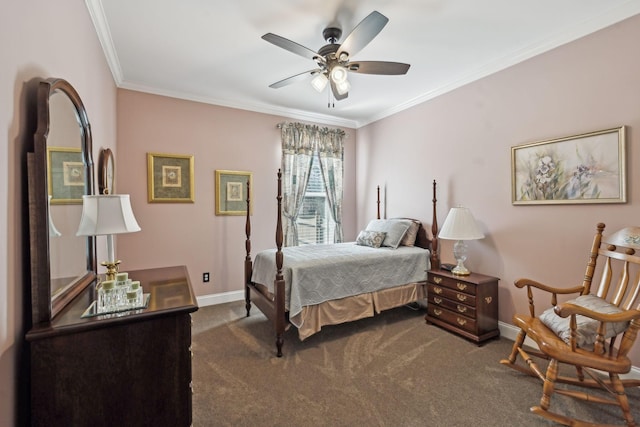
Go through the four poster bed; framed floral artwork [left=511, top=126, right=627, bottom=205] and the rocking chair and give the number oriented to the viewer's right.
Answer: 0

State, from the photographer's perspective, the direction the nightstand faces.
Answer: facing the viewer and to the left of the viewer

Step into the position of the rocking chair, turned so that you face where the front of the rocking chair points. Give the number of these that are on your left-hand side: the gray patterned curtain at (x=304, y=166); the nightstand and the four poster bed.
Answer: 0

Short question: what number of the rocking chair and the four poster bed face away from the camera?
0

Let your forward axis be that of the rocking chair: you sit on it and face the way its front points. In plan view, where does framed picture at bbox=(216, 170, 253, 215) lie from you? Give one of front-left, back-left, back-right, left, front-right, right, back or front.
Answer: front-right

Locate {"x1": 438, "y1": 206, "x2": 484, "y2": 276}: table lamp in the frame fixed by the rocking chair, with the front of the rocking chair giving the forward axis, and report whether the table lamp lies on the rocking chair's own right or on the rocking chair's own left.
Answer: on the rocking chair's own right

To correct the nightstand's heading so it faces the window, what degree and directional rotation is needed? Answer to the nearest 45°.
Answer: approximately 90° to its right

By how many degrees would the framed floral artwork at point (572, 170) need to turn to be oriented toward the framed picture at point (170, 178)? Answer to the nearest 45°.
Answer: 0° — it already faces it

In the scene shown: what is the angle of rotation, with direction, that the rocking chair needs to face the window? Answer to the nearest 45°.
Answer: approximately 45° to its right

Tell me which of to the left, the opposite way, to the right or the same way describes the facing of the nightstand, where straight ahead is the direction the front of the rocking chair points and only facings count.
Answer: the same way

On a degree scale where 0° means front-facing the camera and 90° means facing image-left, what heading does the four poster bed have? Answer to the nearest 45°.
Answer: approximately 45°

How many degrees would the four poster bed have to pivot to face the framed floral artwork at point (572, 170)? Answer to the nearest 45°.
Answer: approximately 135° to its left

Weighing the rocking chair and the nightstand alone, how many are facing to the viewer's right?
0

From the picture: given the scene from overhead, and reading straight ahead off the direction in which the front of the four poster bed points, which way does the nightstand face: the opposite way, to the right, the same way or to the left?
the same way
